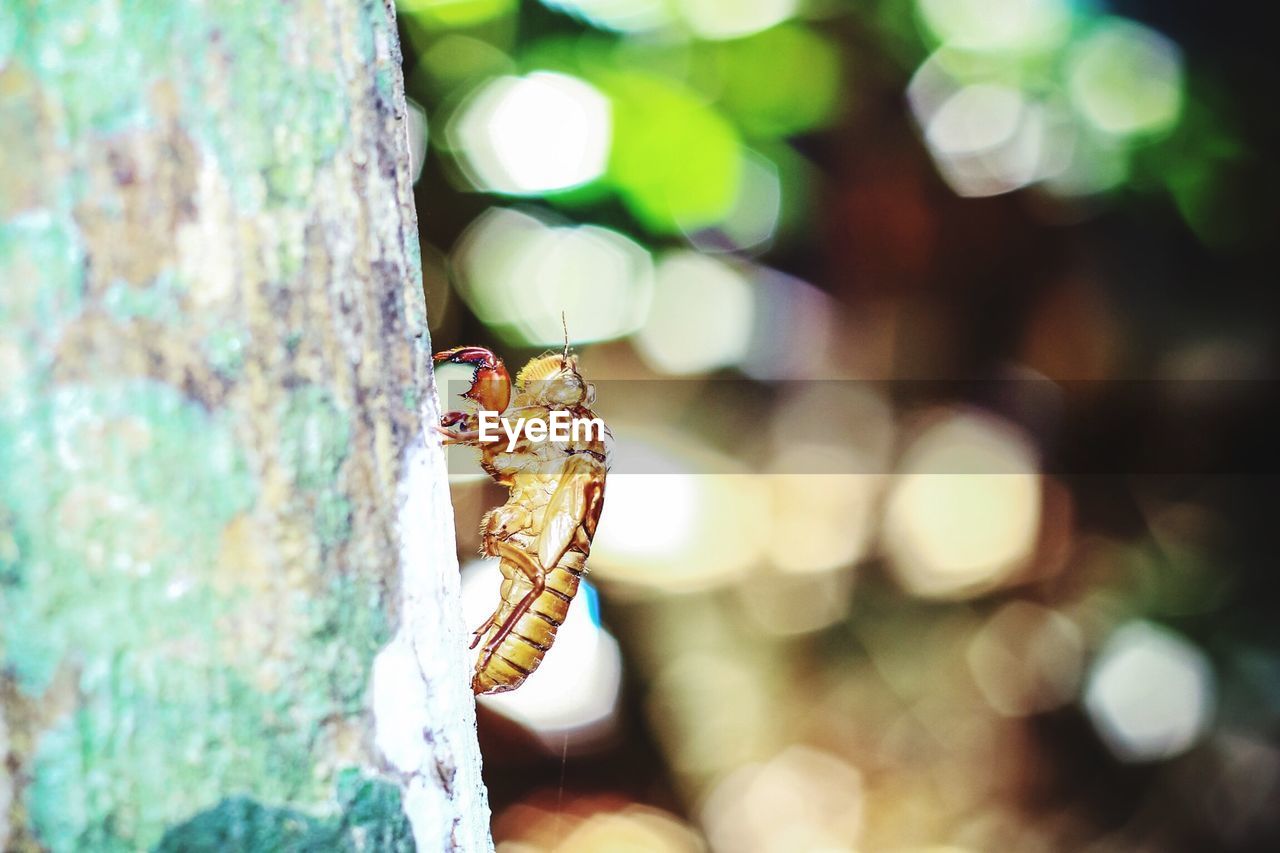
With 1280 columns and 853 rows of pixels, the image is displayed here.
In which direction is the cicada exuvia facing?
to the viewer's left
